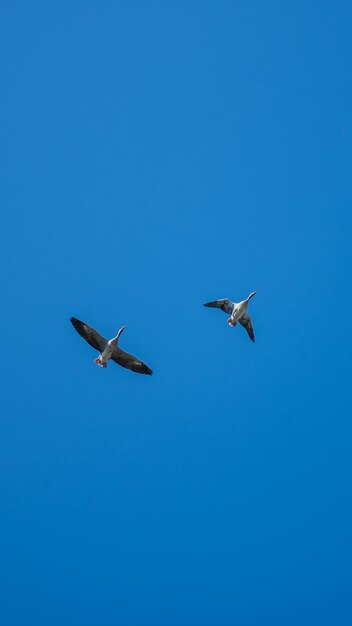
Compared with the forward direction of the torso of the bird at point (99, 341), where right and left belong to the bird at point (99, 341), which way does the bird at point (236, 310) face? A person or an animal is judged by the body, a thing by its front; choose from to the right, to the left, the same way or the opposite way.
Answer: the same way
